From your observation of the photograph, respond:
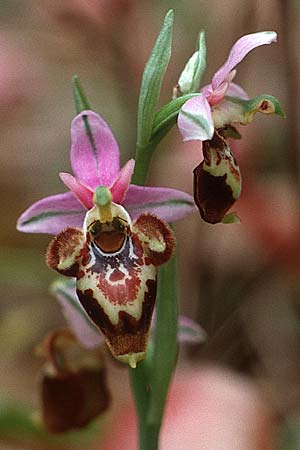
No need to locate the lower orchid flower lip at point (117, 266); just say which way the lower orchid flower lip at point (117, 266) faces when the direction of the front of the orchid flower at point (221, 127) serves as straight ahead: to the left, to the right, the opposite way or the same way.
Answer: to the right

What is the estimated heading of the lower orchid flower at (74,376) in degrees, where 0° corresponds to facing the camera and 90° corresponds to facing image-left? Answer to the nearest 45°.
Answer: approximately 45°

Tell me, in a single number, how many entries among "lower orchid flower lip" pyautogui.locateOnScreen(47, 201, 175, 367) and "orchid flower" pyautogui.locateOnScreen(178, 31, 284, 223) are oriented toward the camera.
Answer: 1

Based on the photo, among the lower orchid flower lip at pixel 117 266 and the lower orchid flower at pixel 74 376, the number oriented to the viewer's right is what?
0

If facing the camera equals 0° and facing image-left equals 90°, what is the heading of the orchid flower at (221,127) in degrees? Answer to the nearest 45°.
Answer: approximately 270°

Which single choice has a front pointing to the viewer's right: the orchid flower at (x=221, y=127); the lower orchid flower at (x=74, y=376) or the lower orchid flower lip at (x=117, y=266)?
the orchid flower

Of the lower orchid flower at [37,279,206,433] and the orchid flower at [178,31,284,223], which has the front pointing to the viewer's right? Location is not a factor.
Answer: the orchid flower
